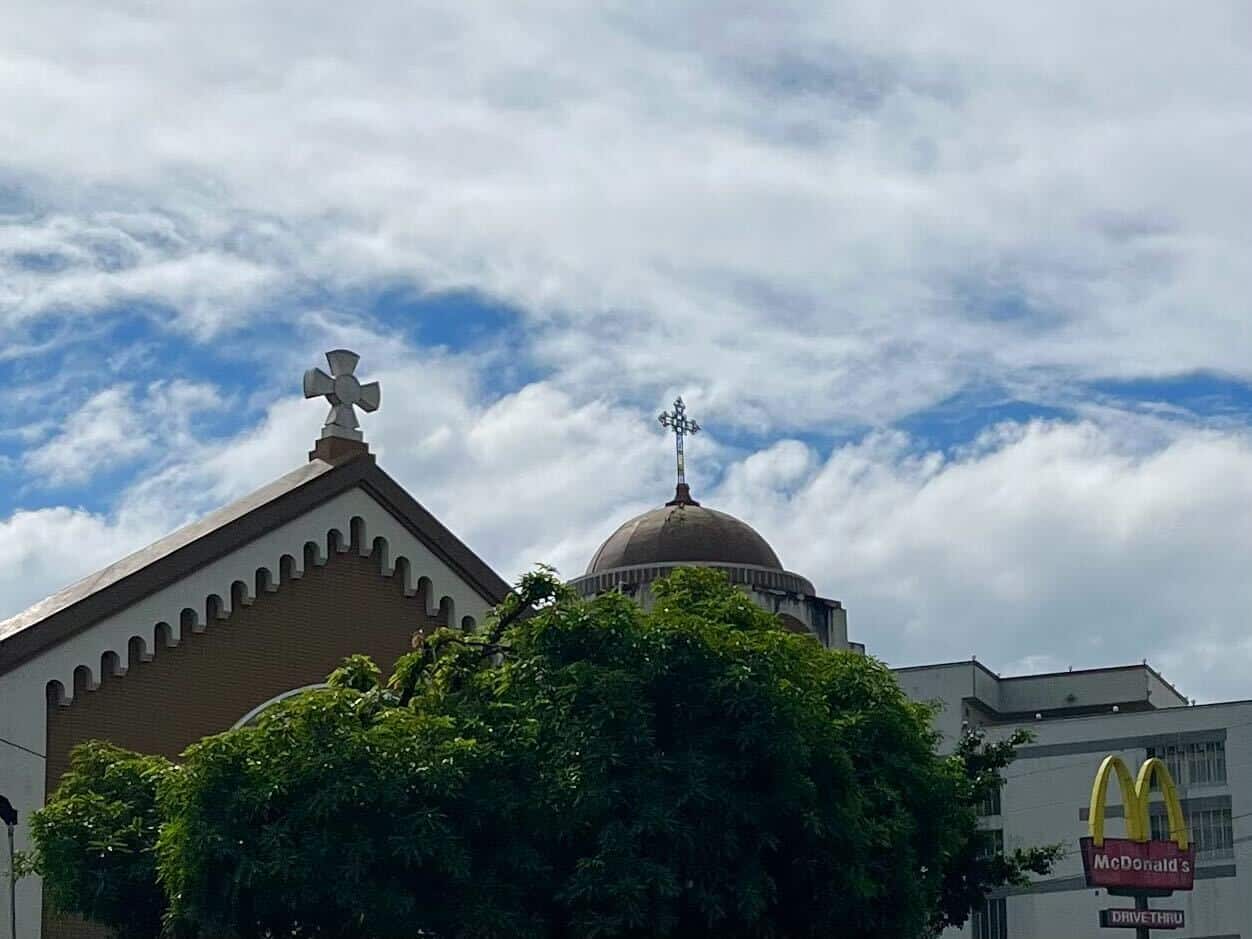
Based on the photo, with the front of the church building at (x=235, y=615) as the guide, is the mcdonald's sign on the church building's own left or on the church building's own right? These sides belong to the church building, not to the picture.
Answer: on the church building's own left

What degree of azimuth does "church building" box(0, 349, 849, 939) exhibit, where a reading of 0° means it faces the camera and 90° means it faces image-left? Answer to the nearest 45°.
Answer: approximately 315°

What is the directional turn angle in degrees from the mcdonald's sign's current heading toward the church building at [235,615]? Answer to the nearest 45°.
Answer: approximately 45° to its right

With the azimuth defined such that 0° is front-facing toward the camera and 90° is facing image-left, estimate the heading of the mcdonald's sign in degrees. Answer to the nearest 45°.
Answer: approximately 0°

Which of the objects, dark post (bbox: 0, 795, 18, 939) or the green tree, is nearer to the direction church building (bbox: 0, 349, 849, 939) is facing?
the green tree

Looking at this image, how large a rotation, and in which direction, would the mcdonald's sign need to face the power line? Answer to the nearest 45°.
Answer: approximately 45° to its right
